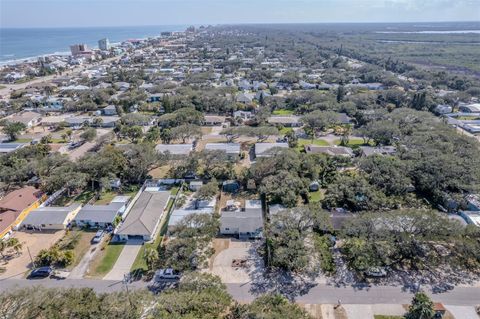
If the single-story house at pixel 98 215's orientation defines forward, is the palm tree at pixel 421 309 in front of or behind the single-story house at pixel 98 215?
in front

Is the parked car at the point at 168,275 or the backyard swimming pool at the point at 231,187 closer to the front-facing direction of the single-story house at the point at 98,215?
the parked car

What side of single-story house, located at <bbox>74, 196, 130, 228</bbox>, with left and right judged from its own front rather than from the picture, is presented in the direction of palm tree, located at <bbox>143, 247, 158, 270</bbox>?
front

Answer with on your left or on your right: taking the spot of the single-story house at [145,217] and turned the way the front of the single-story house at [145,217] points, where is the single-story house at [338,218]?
on your left

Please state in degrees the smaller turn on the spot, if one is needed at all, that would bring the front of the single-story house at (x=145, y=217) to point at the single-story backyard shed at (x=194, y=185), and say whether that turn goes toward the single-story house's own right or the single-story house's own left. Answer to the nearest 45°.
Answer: approximately 135° to the single-story house's own left

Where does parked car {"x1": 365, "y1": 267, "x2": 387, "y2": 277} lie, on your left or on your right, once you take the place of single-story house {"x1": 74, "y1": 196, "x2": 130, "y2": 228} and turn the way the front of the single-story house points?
on your left

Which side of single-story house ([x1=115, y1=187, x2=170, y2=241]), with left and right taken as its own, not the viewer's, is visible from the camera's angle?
front

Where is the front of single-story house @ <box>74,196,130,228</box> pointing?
toward the camera

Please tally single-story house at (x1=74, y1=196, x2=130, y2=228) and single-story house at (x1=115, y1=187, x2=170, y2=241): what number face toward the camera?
2

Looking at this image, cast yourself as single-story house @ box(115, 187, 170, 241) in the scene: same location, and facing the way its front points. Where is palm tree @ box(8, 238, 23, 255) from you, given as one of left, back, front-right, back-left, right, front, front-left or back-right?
right

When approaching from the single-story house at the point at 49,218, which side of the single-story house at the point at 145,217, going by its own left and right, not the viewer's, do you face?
right

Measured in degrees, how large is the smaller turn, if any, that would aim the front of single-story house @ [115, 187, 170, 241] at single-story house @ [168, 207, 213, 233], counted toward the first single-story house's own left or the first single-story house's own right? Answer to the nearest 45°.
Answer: approximately 90° to the first single-story house's own left

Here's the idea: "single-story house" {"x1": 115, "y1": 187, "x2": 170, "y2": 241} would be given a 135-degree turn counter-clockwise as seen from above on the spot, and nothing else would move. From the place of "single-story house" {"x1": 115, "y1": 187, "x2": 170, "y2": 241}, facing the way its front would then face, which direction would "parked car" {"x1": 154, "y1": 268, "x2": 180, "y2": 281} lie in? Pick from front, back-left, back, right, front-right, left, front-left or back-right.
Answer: back-right

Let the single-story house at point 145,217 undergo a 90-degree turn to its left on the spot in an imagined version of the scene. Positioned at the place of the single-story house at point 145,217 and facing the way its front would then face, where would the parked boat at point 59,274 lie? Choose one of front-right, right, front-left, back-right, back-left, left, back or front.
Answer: back-right
